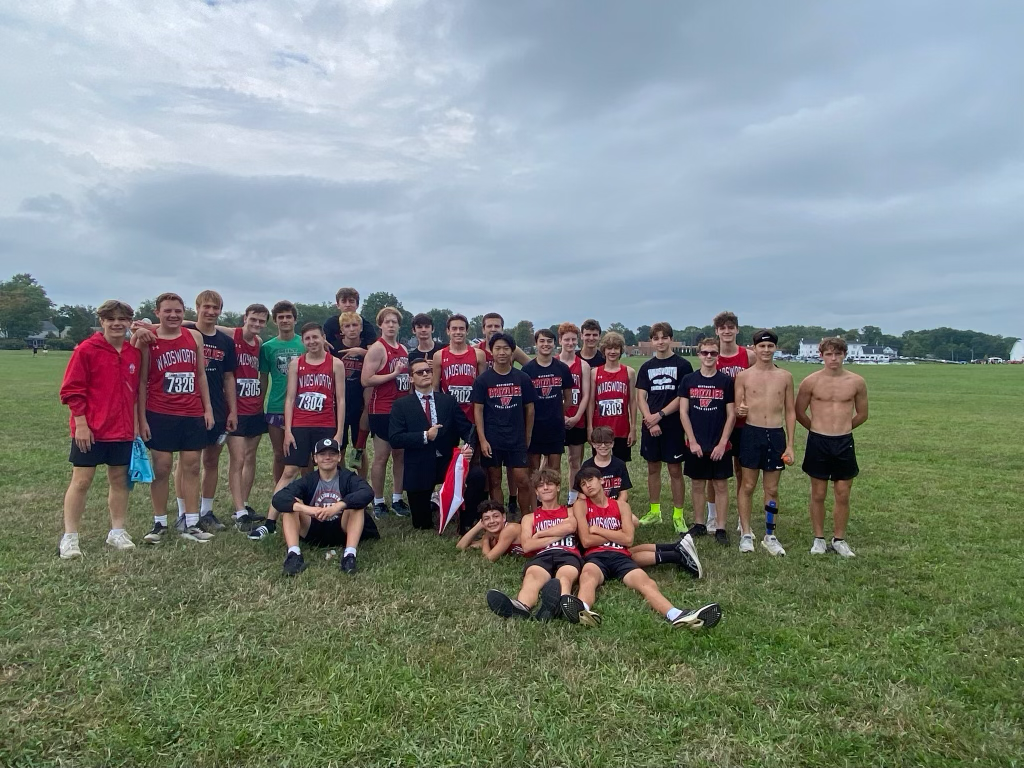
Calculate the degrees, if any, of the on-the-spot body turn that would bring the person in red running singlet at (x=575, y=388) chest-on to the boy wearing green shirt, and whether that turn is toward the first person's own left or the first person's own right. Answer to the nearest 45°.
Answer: approximately 90° to the first person's own right

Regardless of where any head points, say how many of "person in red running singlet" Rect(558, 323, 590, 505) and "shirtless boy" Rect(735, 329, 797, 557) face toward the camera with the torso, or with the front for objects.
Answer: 2

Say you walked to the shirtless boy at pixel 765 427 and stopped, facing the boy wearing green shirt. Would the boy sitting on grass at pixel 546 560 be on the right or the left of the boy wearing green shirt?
left

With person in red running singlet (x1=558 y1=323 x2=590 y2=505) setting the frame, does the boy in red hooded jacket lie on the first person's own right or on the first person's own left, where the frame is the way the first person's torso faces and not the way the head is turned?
on the first person's own right

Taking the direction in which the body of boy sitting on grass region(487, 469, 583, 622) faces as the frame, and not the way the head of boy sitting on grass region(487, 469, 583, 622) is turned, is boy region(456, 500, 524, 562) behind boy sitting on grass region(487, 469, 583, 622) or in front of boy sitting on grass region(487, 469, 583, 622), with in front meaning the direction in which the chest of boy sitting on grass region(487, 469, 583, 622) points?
behind

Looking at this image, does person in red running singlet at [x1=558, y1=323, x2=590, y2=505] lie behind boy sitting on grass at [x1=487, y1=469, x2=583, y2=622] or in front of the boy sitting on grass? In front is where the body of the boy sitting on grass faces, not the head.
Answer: behind

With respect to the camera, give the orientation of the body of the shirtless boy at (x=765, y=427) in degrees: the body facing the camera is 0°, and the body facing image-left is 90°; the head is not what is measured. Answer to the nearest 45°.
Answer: approximately 0°

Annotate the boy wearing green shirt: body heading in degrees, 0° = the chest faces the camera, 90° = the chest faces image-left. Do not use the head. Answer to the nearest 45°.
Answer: approximately 0°
